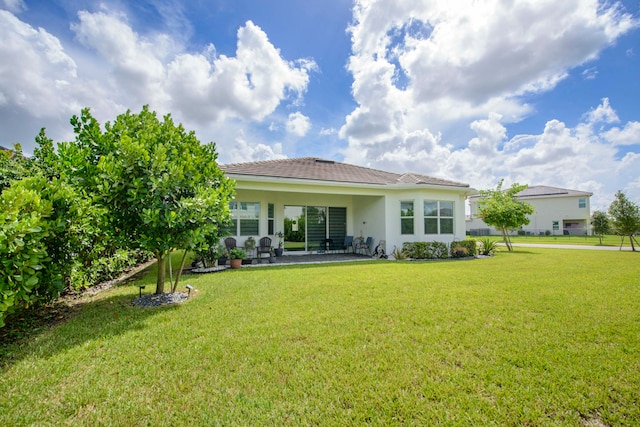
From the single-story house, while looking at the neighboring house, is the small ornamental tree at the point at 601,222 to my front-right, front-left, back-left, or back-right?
front-right

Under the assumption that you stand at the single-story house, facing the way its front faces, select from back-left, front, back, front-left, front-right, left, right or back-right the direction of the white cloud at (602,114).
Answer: right

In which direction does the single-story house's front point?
away from the camera
